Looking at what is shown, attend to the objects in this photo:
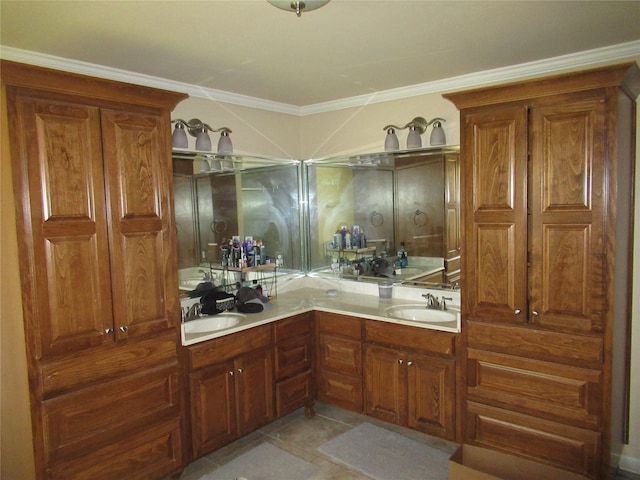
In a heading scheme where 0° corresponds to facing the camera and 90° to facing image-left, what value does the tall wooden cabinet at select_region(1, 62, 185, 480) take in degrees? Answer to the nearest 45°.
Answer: approximately 315°

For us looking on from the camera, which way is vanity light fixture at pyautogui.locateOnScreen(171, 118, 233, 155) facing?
facing the viewer and to the right of the viewer

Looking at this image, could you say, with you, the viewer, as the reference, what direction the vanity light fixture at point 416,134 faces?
facing the viewer and to the left of the viewer

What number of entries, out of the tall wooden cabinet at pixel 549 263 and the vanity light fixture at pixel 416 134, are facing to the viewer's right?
0

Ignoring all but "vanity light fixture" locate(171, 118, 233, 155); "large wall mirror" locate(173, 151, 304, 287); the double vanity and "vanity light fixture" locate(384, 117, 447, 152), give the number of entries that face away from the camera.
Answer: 0

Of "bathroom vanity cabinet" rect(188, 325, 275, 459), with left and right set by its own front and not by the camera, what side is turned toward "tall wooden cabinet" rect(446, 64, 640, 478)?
front

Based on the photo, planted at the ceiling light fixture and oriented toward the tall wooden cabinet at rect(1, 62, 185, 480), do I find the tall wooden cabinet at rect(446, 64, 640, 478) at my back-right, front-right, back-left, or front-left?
back-right

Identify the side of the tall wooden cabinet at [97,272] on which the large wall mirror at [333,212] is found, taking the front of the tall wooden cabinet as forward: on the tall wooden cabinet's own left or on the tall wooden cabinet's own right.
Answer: on the tall wooden cabinet's own left

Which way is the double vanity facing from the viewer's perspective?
toward the camera

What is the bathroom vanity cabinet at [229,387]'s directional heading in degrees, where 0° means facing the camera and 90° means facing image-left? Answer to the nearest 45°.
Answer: approximately 315°

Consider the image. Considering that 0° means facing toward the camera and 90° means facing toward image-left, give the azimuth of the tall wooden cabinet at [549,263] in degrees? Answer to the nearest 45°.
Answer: approximately 45°
